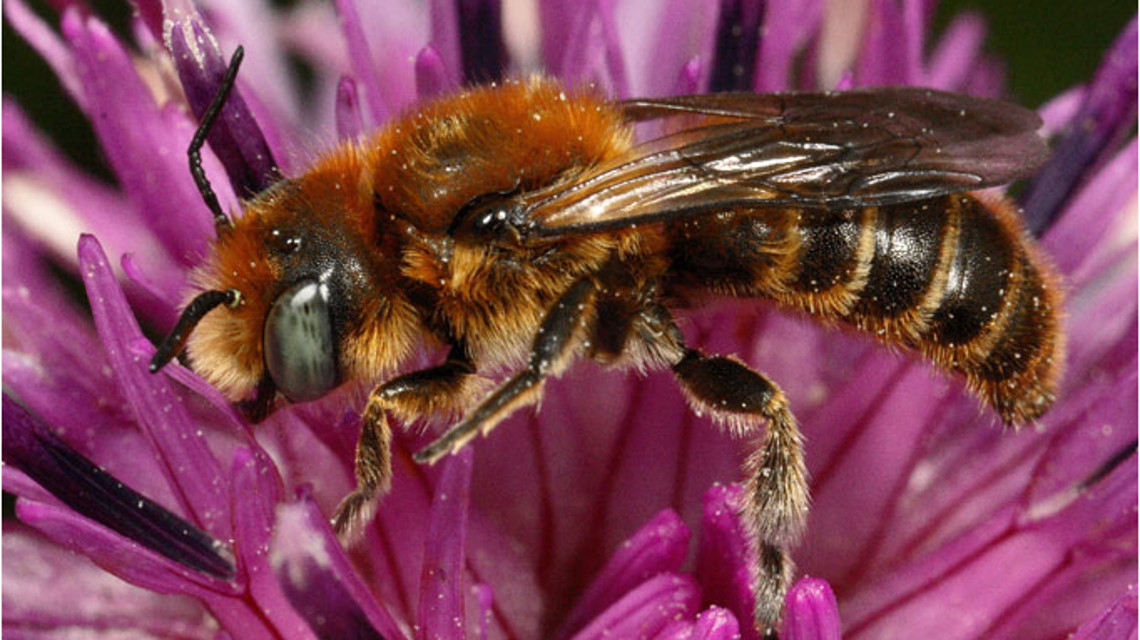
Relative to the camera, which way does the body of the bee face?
to the viewer's left
